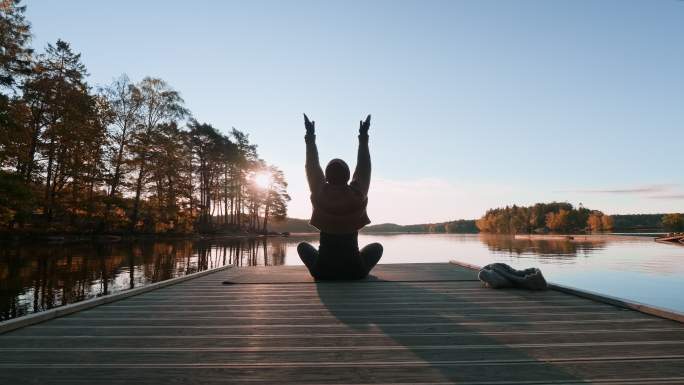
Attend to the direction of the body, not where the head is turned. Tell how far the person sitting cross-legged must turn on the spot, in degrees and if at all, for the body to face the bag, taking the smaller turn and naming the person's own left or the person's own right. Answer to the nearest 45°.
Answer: approximately 90° to the person's own right

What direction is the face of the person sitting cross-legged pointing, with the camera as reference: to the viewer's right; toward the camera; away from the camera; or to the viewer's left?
away from the camera

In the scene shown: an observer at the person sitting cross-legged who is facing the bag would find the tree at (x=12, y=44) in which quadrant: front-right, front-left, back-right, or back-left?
back-left

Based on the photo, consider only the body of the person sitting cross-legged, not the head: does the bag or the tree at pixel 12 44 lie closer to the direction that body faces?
the tree

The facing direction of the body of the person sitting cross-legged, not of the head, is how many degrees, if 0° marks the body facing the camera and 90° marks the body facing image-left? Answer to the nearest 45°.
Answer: approximately 180°

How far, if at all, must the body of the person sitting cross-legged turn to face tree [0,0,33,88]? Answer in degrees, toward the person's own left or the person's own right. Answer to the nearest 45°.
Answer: approximately 45° to the person's own left

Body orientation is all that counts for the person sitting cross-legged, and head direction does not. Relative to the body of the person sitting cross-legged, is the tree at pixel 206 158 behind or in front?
in front

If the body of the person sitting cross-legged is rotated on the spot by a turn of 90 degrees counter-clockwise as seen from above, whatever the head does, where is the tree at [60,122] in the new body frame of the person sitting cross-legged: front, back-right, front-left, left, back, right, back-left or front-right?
front-right

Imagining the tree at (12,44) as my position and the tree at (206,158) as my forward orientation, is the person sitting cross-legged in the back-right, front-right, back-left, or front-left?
back-right
